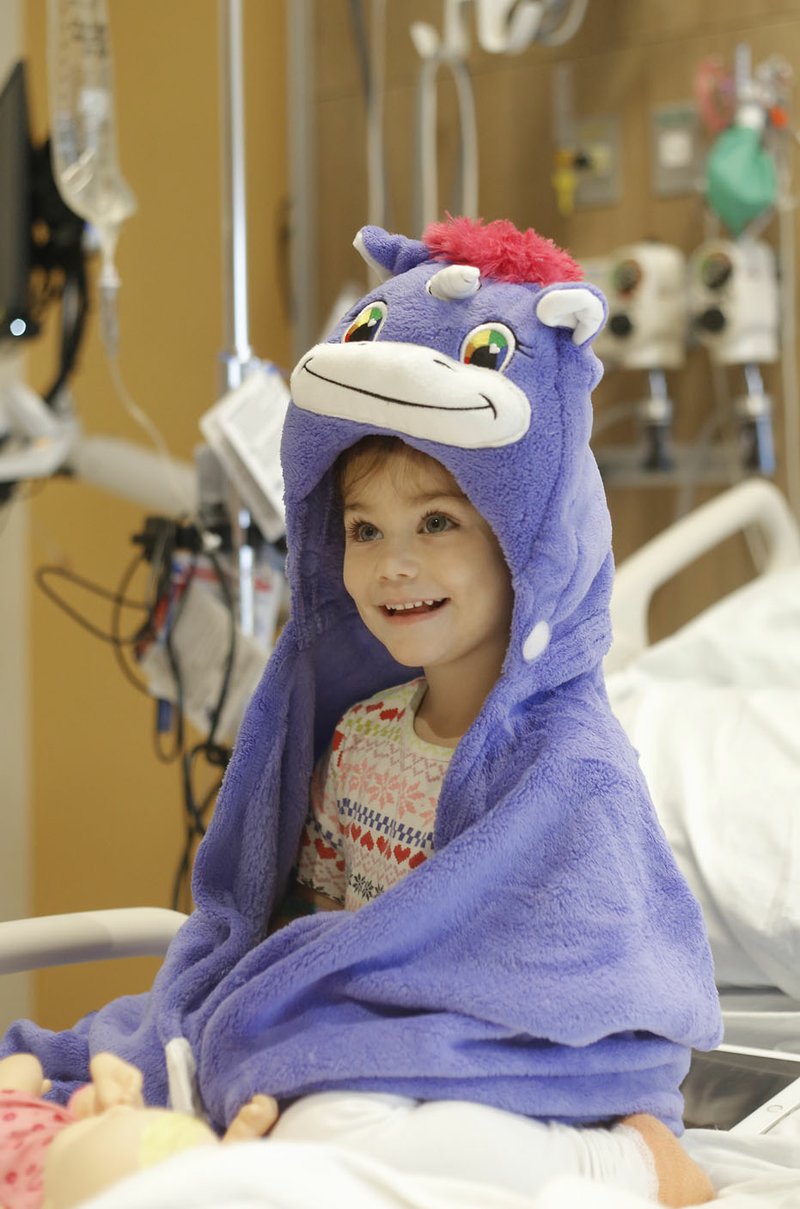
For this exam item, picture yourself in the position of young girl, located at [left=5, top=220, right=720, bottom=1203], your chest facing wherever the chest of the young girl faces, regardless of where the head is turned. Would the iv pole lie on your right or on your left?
on your right

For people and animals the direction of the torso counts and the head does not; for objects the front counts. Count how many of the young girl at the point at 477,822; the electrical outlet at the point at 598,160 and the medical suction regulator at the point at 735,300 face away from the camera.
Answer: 0

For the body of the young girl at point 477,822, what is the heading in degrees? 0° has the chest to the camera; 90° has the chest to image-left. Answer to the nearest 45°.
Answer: approximately 45°

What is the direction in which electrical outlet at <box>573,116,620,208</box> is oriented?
toward the camera

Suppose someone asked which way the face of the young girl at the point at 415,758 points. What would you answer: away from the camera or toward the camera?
toward the camera

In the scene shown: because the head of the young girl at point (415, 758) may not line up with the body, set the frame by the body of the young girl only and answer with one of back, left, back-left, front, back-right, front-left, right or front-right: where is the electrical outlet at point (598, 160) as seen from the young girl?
back-right

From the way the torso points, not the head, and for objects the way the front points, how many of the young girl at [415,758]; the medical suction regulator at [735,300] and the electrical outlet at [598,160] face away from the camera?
0

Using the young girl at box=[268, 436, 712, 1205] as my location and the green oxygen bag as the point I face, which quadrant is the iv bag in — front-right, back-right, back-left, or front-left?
front-left

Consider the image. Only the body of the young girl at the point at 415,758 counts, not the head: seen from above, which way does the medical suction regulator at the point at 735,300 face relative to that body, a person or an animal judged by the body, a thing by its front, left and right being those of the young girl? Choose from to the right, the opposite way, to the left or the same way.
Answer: the same way

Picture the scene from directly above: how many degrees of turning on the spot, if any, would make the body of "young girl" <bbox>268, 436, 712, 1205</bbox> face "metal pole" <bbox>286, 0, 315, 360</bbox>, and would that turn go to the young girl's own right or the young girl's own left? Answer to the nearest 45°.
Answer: approximately 135° to the young girl's own right

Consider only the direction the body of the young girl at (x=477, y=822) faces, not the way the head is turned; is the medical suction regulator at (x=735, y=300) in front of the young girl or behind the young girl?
behind
